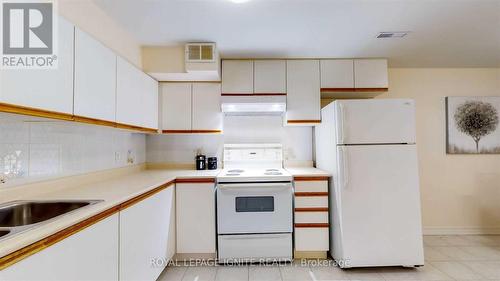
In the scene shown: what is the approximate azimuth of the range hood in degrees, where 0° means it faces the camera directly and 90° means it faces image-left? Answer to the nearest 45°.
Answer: approximately 0°

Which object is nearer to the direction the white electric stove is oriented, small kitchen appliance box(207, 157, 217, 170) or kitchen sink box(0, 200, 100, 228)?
the kitchen sink

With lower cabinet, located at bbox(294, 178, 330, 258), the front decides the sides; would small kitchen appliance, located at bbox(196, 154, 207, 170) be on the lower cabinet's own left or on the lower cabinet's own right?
on the lower cabinet's own right

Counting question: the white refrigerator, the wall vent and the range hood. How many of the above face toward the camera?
3

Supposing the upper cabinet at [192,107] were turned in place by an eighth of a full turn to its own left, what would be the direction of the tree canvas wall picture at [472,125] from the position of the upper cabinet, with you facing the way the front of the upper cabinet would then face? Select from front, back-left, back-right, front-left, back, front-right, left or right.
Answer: front-left

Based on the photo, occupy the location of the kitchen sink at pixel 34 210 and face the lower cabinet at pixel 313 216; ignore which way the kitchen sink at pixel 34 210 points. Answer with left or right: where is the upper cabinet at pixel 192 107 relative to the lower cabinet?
left

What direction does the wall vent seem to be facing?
toward the camera

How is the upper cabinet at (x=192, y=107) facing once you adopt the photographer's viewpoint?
facing the viewer

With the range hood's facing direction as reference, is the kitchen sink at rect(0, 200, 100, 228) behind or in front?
in front

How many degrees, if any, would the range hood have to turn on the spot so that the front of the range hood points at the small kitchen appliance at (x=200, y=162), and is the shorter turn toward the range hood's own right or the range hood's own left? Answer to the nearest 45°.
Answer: approximately 90° to the range hood's own right

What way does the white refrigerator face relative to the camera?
toward the camera

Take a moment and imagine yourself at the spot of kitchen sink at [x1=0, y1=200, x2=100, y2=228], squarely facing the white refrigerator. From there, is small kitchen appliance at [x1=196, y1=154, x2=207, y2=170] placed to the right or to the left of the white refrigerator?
left

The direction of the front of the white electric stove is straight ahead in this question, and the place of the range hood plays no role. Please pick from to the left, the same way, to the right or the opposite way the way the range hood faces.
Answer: the same way

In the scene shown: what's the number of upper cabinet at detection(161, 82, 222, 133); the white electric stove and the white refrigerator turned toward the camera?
3
